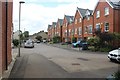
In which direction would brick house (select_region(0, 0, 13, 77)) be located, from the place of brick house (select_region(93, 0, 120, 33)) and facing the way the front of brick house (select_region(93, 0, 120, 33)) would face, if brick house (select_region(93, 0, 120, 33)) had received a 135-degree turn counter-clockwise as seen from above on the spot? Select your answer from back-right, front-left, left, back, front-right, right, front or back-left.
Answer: right

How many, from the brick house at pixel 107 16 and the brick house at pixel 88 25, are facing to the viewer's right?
0

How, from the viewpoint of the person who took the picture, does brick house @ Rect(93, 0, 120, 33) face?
facing the viewer and to the left of the viewer

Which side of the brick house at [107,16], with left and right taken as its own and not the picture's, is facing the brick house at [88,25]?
right

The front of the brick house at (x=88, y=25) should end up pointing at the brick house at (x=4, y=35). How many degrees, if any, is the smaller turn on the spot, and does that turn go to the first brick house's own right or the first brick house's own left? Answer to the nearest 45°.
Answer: approximately 45° to the first brick house's own left

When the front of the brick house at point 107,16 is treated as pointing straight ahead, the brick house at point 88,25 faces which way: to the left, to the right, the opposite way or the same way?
the same way

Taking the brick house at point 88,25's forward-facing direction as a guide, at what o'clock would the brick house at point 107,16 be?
the brick house at point 107,16 is roughly at 10 o'clock from the brick house at point 88,25.
